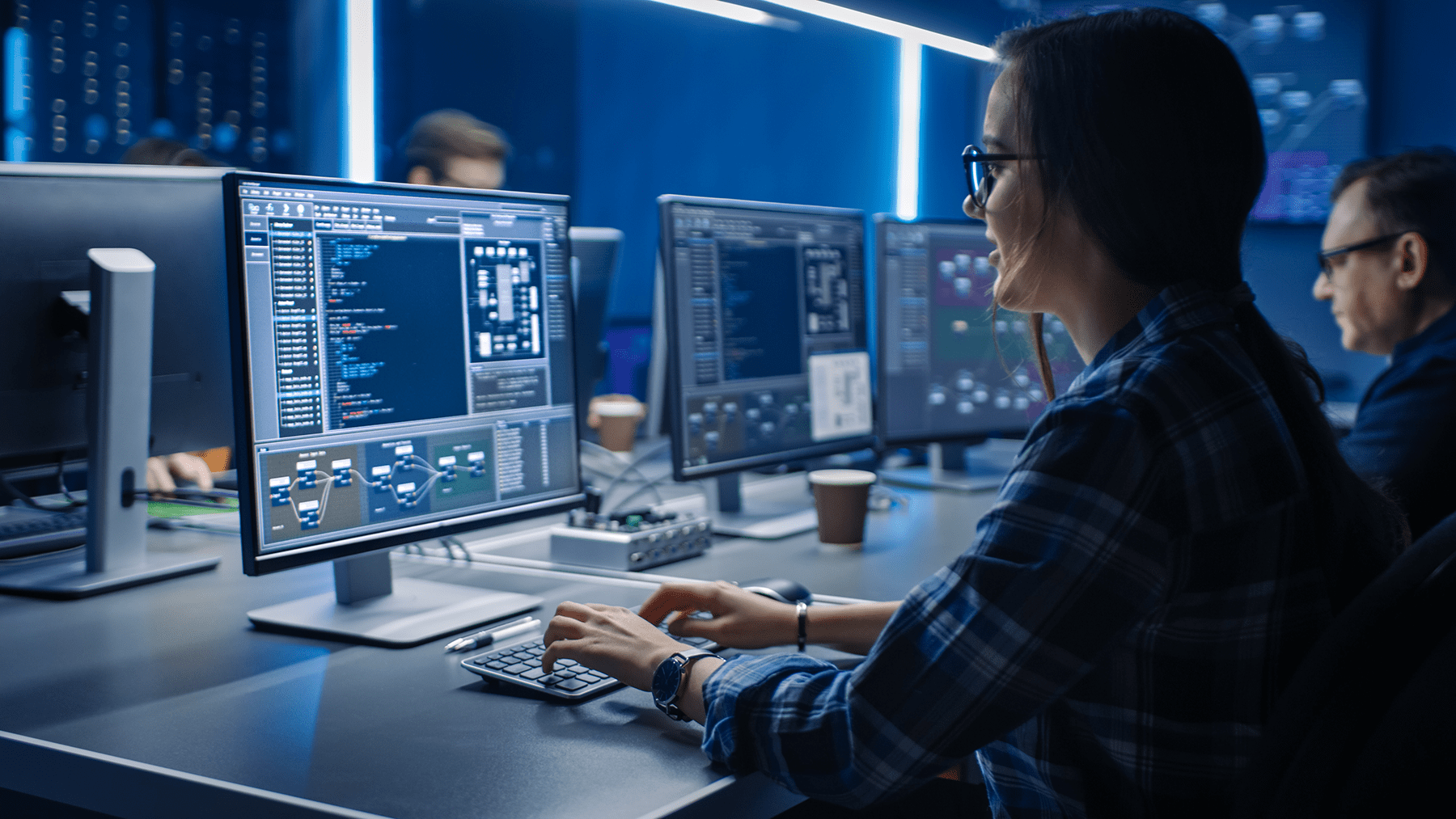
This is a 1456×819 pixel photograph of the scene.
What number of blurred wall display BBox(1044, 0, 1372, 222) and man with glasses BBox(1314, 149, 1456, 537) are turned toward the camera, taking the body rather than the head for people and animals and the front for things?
1

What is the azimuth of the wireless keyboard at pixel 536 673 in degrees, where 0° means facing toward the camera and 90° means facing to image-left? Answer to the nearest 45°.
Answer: approximately 315°

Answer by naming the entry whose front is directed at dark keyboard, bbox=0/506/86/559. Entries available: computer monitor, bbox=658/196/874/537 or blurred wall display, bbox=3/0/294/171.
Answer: the blurred wall display

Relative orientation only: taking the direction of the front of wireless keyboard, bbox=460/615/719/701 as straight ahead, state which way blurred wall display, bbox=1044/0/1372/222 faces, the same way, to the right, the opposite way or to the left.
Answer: to the right

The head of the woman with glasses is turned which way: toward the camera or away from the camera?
away from the camera

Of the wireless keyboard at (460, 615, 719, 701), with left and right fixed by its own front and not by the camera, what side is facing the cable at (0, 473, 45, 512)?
back

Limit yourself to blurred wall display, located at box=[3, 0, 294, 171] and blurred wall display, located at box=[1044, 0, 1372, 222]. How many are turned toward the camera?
2

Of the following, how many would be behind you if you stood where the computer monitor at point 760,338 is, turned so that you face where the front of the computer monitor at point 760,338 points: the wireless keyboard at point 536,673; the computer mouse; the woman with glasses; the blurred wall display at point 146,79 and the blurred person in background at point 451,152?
2

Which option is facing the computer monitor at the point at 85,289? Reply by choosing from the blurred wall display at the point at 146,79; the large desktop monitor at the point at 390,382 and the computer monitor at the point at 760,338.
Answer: the blurred wall display

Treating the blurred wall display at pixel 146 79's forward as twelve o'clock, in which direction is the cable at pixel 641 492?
The cable is roughly at 11 o'clock from the blurred wall display.

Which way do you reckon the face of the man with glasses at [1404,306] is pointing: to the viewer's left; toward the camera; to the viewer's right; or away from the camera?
to the viewer's left
